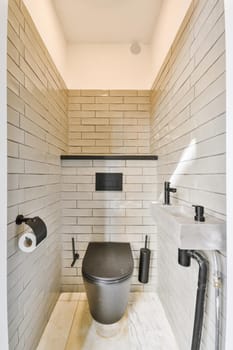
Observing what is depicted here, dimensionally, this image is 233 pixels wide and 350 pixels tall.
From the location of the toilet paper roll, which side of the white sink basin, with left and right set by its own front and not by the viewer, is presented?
front

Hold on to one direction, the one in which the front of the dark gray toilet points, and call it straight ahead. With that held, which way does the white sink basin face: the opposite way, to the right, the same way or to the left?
to the right

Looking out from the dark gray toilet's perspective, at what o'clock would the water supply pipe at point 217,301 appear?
The water supply pipe is roughly at 11 o'clock from the dark gray toilet.

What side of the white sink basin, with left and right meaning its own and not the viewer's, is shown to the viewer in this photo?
left
